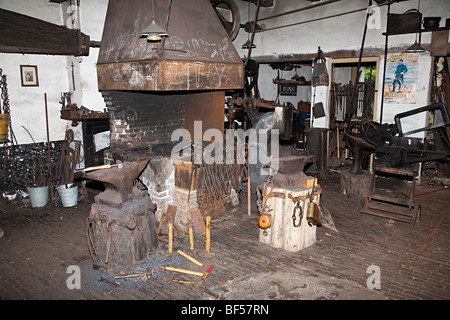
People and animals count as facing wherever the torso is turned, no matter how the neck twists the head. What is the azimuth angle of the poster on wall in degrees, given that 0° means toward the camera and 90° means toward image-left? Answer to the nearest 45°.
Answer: approximately 0°

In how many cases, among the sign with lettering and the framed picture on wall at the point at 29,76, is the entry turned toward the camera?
2

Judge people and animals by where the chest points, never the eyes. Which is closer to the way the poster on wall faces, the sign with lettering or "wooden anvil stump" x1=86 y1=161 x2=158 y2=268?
the wooden anvil stump

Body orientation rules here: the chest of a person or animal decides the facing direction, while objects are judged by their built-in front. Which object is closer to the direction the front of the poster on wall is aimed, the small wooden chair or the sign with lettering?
the small wooden chair

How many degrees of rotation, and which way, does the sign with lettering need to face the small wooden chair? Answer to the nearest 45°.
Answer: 0° — it already faces it

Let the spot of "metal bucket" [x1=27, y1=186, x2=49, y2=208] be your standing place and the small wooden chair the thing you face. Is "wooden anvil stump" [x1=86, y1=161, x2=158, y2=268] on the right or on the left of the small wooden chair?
right

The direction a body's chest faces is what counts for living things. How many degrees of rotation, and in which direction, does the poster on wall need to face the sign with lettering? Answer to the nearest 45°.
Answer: approximately 135° to its right
